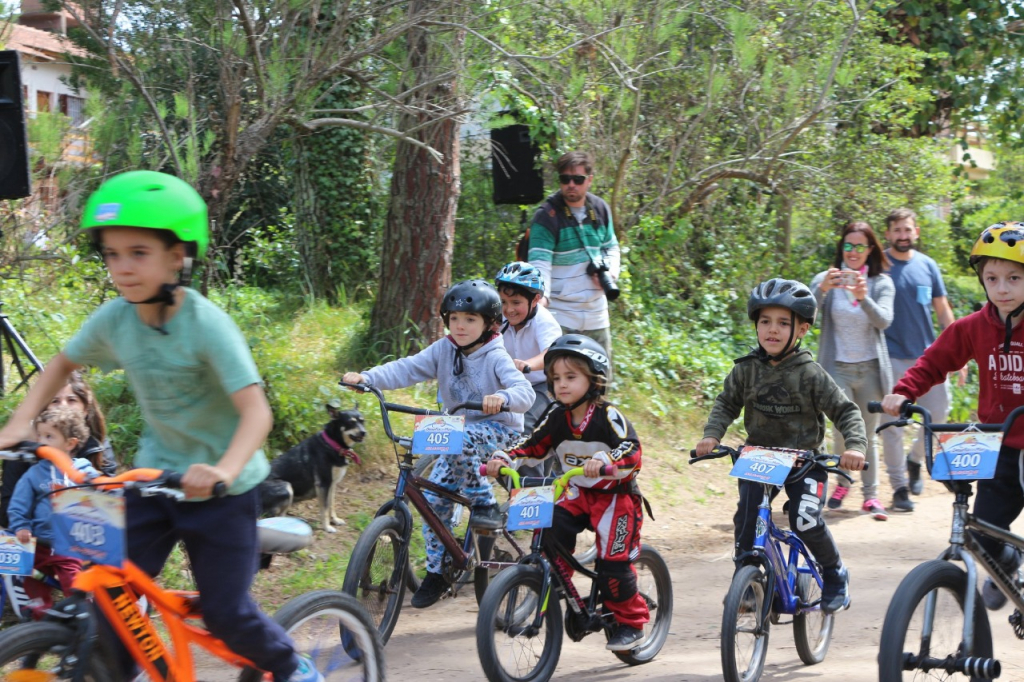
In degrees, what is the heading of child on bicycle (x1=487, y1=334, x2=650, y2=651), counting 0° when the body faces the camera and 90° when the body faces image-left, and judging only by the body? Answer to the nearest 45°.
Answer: approximately 45°

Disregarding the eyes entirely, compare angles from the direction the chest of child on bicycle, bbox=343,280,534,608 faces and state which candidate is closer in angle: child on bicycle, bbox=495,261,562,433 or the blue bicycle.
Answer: the blue bicycle

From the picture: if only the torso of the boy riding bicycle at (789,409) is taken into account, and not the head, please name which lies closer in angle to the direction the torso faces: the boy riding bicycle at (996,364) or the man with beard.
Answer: the boy riding bicycle

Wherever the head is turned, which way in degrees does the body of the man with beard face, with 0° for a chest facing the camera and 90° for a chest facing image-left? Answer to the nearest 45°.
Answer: approximately 0°

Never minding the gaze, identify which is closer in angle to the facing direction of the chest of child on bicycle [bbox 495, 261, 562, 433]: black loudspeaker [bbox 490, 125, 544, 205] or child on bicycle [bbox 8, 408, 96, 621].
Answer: the child on bicycle

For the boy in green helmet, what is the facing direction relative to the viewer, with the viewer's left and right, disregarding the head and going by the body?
facing the viewer and to the left of the viewer

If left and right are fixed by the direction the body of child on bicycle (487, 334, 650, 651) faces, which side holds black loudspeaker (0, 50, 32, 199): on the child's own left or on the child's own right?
on the child's own right

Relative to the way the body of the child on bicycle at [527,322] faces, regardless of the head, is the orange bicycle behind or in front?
in front

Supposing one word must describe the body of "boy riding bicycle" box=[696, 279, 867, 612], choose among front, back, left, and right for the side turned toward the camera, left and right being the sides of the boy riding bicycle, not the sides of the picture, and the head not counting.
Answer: front

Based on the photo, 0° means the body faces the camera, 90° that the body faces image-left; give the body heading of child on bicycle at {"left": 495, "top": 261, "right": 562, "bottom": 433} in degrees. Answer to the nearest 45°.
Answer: approximately 45°

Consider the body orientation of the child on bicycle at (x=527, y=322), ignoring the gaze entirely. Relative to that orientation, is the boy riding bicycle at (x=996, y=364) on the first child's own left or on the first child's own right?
on the first child's own left

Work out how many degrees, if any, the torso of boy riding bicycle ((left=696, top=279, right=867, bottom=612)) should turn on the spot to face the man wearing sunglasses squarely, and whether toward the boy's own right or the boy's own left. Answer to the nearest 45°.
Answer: approximately 135° to the boy's own right

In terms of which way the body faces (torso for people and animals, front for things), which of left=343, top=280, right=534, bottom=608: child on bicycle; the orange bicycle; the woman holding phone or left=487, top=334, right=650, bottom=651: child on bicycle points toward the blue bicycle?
the woman holding phone

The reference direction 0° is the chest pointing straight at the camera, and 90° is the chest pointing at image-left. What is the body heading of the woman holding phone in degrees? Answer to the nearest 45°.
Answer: approximately 0°
